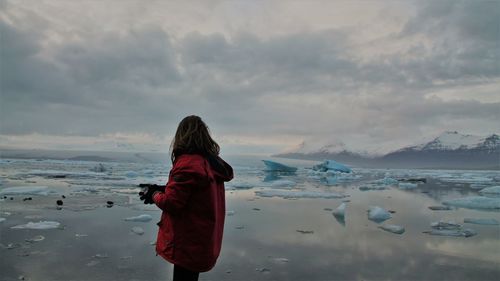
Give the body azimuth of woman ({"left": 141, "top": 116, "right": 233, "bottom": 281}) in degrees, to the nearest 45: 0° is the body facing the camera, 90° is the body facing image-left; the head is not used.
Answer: approximately 135°

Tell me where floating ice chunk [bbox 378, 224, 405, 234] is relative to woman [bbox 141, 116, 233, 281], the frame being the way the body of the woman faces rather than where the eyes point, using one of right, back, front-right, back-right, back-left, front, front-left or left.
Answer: right

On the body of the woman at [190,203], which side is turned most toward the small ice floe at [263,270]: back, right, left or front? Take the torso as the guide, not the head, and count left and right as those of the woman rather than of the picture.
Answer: right

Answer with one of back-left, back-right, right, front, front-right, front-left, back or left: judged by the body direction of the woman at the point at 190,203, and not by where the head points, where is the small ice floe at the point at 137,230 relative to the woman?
front-right

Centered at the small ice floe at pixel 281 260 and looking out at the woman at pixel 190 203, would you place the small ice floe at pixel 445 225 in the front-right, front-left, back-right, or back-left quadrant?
back-left

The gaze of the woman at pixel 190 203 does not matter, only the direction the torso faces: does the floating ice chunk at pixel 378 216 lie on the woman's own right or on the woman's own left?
on the woman's own right
